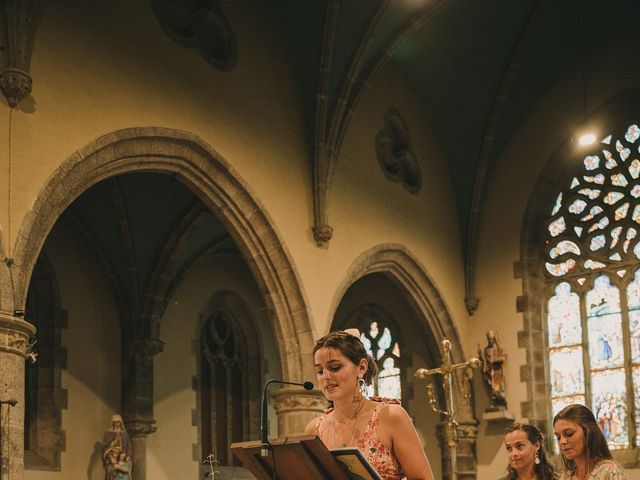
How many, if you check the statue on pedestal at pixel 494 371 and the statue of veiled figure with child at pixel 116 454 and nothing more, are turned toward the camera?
2

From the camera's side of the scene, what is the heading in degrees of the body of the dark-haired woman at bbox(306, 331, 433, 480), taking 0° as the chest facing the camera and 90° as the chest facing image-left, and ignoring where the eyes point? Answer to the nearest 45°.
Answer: approximately 45°

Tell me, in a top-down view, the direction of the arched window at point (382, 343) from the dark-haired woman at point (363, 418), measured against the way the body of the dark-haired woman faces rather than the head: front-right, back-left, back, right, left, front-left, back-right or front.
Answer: back-right

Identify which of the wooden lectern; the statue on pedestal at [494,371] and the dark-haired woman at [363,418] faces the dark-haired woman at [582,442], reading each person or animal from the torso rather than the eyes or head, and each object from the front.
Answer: the statue on pedestal

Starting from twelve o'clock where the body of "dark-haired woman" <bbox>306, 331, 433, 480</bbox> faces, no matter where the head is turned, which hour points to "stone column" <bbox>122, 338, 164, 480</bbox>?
The stone column is roughly at 4 o'clock from the dark-haired woman.

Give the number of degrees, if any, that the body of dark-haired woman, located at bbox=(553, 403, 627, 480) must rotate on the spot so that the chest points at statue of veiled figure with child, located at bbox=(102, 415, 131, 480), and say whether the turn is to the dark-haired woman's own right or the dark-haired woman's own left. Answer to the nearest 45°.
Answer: approximately 90° to the dark-haired woman's own right

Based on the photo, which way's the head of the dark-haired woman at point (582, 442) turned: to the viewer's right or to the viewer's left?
to the viewer's left

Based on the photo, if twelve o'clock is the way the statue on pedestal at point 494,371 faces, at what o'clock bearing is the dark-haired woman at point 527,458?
The dark-haired woman is roughly at 12 o'clock from the statue on pedestal.
